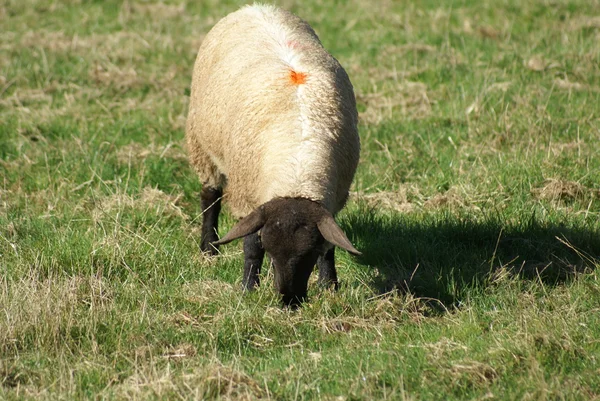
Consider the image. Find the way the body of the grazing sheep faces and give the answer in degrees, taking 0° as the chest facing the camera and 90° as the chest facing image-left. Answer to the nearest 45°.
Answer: approximately 0°
